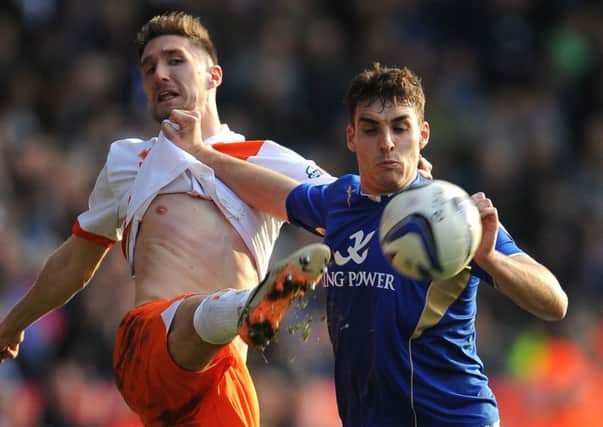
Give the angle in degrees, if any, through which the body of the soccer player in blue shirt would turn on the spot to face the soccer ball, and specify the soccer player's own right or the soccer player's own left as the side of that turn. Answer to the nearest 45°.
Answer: approximately 45° to the soccer player's own left

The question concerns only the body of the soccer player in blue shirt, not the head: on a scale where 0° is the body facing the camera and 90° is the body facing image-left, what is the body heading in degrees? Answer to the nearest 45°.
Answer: approximately 45°
